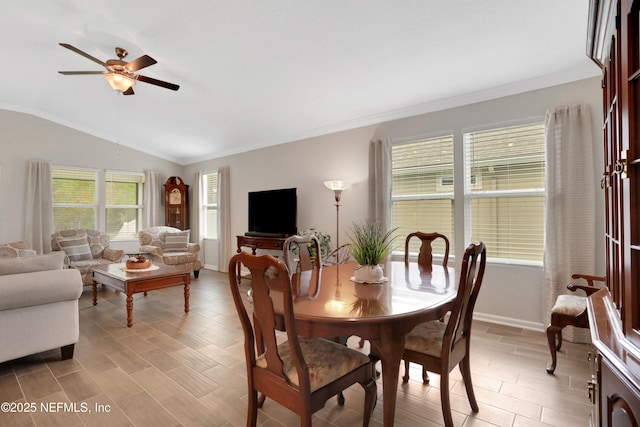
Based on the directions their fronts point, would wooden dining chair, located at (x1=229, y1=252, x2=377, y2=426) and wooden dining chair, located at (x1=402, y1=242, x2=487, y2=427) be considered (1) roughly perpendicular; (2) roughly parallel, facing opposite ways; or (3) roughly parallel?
roughly perpendicular

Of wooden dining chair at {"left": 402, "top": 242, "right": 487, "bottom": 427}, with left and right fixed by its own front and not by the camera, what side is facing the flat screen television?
front

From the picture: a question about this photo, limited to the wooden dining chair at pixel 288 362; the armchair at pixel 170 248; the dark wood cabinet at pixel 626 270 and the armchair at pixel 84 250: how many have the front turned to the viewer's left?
1

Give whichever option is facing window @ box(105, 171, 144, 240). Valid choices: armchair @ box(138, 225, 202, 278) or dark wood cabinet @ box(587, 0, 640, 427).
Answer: the dark wood cabinet

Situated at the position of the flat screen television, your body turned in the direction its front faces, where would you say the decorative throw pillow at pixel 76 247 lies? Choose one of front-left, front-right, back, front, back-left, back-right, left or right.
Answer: front-right

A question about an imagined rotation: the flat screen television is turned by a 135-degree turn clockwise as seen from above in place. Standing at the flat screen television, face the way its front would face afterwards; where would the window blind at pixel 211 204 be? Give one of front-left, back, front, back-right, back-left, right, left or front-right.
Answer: front-left

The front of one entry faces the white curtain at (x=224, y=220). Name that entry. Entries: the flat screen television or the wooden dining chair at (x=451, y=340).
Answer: the wooden dining chair

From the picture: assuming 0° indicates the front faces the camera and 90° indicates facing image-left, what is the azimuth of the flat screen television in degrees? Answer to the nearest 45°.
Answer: approximately 45°

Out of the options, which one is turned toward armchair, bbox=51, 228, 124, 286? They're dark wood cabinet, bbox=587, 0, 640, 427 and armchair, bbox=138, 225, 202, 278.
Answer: the dark wood cabinet

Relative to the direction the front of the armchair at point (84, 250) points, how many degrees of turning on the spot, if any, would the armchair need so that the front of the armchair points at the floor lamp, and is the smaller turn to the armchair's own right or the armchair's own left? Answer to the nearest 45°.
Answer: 0° — it already faces it

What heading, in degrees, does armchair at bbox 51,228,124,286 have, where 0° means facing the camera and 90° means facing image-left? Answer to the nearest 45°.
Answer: approximately 315°

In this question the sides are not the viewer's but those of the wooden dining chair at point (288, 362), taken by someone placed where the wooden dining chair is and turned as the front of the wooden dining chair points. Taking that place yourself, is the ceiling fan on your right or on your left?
on your left

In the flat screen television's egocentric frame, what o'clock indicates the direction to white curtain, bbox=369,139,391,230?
The white curtain is roughly at 9 o'clock from the flat screen television.

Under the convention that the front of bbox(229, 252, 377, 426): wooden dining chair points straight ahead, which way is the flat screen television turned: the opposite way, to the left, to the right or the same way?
the opposite way

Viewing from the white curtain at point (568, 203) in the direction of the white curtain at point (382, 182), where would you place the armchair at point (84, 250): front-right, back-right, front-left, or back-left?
front-left

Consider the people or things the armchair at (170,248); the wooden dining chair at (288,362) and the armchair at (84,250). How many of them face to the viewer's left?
0

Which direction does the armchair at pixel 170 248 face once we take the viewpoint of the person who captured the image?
facing the viewer and to the right of the viewer

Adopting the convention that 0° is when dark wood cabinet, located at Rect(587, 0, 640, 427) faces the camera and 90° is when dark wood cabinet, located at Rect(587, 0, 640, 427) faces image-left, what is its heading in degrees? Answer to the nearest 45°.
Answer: approximately 90°
